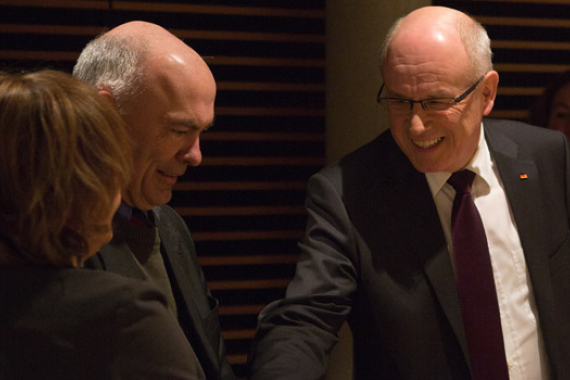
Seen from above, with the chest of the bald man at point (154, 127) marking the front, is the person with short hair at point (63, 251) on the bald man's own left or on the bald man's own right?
on the bald man's own right

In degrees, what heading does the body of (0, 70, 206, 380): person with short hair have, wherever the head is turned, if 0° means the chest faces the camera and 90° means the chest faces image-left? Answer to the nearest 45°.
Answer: approximately 225°

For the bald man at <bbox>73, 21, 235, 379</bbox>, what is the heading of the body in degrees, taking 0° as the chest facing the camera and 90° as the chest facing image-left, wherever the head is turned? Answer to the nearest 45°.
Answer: approximately 315°

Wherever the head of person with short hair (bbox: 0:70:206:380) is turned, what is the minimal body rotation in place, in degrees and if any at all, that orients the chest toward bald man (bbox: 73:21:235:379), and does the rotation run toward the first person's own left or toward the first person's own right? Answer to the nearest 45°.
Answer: approximately 45° to the first person's own left
